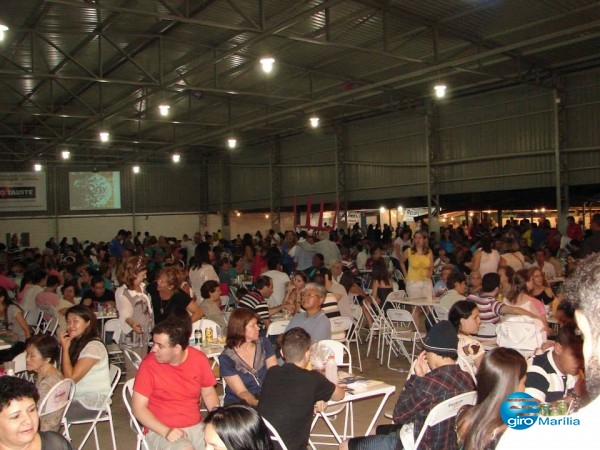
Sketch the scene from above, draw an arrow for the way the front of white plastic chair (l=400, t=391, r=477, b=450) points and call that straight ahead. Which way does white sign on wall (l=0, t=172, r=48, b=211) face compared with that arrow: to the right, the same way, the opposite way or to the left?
the opposite way

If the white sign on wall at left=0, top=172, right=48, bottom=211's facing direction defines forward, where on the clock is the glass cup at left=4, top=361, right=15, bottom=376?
The glass cup is roughly at 12 o'clock from the white sign on wall.

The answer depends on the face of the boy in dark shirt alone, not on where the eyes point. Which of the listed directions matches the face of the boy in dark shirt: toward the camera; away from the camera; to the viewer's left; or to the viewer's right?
away from the camera

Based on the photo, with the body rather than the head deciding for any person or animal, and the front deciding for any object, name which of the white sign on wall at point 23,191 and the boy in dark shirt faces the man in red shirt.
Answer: the white sign on wall

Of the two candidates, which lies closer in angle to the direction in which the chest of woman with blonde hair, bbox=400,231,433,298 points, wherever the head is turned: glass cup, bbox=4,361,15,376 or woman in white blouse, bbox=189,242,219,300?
the glass cup

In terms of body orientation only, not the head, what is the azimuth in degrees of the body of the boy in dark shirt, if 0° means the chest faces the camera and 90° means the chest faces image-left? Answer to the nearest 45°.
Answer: approximately 225°

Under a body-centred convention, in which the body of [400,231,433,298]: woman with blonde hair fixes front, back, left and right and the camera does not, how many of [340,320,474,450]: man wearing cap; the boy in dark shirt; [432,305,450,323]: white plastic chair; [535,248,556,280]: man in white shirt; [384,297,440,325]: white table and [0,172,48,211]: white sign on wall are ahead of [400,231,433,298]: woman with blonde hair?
4

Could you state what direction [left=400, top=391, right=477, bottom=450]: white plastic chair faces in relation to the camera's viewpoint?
facing away from the viewer and to the left of the viewer

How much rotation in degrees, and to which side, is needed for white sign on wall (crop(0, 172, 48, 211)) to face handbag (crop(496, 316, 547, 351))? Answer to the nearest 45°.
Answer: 0° — it already faces it

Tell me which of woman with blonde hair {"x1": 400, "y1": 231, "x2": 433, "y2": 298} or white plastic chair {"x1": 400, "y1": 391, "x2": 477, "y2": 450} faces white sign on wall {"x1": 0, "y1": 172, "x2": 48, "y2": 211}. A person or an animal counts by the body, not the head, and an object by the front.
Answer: the white plastic chair

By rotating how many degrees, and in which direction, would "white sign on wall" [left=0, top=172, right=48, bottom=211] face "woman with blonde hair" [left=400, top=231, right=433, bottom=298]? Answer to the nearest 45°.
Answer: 0° — it already faces them
